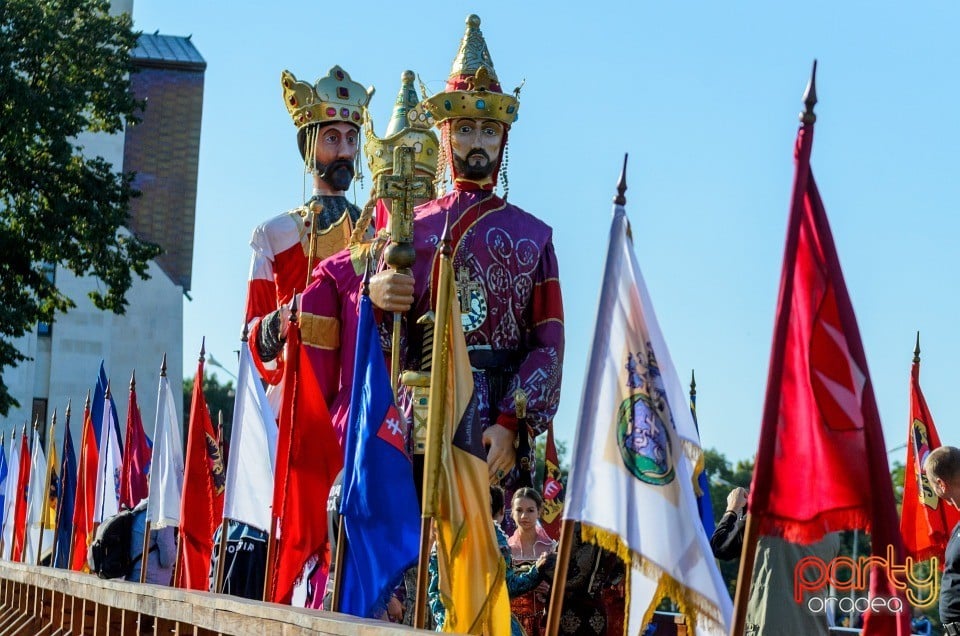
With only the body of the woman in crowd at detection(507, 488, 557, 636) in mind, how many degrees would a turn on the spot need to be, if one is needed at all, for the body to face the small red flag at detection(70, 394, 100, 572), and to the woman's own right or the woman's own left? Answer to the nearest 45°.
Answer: approximately 135° to the woman's own right

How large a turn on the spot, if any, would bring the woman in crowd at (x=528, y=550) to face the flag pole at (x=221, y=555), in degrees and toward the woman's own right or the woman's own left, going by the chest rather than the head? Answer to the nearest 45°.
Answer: approximately 135° to the woman's own right

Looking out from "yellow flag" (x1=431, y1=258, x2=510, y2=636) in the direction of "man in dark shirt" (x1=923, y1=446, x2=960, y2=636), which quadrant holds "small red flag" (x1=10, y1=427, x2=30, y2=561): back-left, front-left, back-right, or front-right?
back-left

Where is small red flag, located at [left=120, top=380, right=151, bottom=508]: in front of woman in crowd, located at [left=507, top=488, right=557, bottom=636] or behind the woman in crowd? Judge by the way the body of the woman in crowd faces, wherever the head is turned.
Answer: behind

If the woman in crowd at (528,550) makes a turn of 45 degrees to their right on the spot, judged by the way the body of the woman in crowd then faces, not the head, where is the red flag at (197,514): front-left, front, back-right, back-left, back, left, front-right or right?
right

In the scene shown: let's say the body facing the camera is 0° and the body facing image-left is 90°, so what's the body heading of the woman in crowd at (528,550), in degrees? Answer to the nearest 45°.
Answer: approximately 0°

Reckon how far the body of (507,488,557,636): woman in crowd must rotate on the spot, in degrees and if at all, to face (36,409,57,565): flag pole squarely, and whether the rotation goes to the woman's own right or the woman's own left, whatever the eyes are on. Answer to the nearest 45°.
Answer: approximately 135° to the woman's own right

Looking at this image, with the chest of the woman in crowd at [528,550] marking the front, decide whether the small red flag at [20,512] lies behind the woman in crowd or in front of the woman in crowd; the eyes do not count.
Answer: behind
